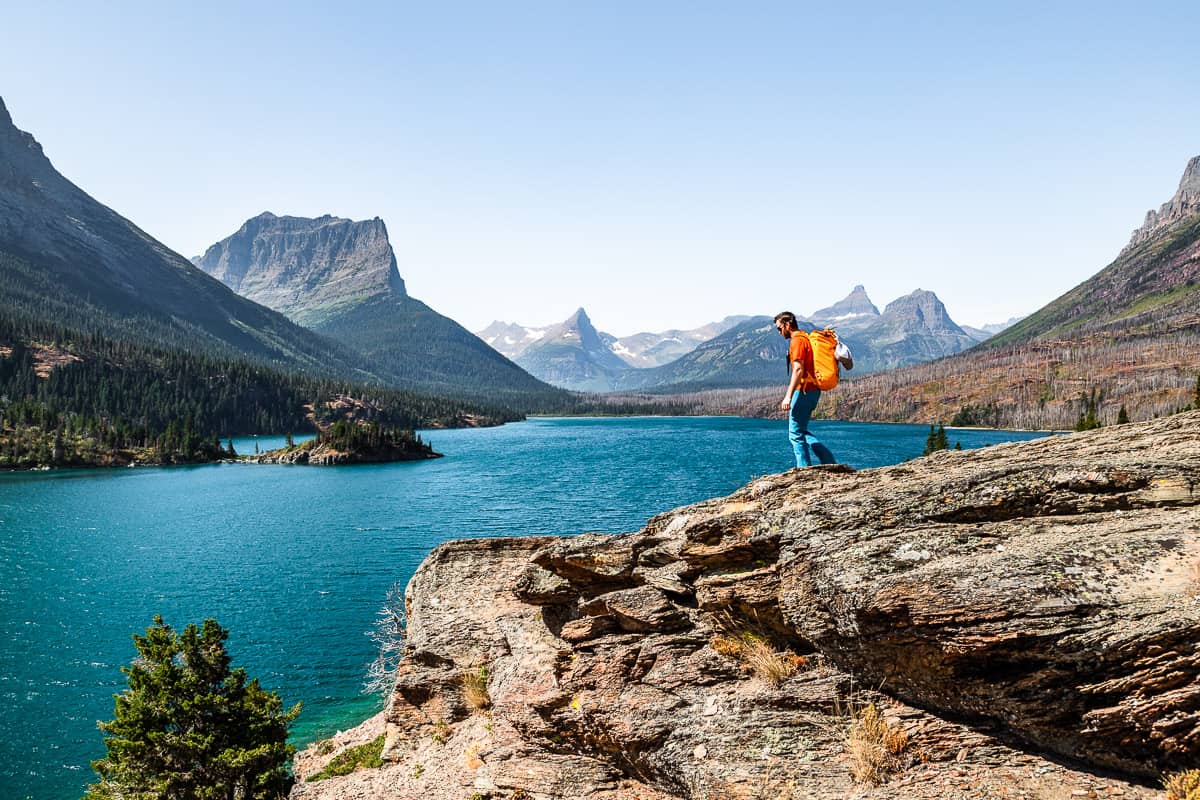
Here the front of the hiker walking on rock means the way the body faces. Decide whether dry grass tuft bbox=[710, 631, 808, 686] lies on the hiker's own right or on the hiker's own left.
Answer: on the hiker's own left

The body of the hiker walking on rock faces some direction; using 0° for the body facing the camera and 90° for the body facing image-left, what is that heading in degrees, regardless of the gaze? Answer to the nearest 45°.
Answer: approximately 90°

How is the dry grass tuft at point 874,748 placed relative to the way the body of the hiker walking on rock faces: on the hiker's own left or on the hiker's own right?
on the hiker's own left

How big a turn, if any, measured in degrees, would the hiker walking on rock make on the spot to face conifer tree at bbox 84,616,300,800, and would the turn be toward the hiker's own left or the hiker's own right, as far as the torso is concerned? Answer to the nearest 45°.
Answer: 0° — they already face it
